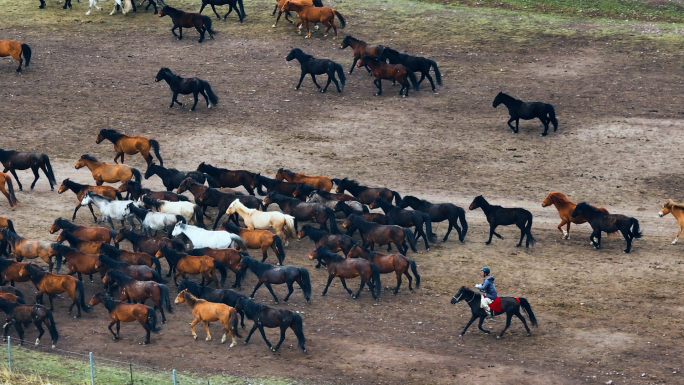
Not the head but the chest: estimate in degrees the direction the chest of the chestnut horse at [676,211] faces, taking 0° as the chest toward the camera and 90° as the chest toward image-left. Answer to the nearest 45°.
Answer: approximately 90°

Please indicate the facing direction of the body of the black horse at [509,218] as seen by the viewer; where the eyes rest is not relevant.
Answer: to the viewer's left

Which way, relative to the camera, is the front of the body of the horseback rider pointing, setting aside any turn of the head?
to the viewer's left

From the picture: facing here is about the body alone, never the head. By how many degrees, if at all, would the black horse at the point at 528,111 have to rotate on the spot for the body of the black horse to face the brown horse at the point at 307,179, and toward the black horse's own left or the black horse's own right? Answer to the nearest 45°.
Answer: approximately 45° to the black horse's own left

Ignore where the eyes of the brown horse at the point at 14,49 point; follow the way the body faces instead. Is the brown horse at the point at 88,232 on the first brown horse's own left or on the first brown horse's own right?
on the first brown horse's own left
